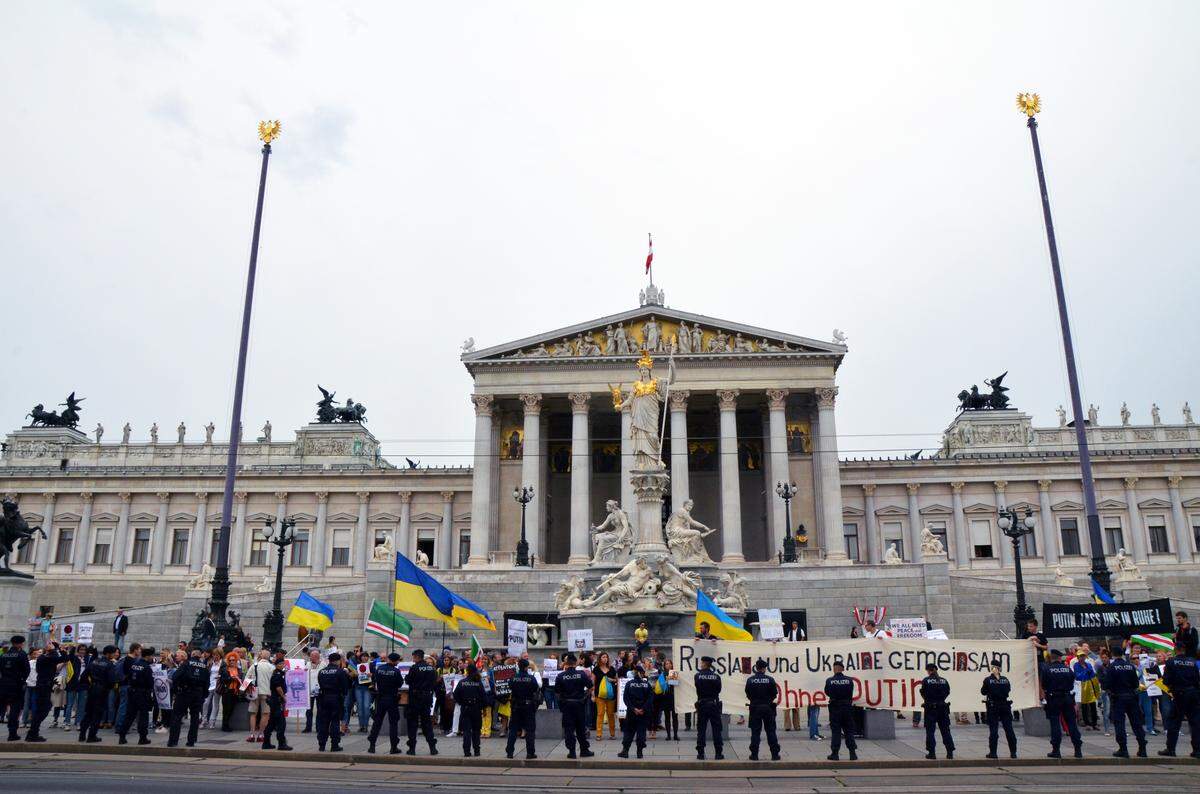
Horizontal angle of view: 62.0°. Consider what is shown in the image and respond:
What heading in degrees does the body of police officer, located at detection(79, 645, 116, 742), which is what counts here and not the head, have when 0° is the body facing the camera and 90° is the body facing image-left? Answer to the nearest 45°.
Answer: approximately 225°

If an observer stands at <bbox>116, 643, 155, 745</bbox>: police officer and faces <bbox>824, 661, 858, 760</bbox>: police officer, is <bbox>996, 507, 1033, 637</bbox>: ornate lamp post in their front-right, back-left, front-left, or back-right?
front-left

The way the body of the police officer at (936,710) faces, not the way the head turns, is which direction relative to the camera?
away from the camera

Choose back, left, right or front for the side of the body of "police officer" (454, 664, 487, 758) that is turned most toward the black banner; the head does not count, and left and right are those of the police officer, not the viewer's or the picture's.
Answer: right

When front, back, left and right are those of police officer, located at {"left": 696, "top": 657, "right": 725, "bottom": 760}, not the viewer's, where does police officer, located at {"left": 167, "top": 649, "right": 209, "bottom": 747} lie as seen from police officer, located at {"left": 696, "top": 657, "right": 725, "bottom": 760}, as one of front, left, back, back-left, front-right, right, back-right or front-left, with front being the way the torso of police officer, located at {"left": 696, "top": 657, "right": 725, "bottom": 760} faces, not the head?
left

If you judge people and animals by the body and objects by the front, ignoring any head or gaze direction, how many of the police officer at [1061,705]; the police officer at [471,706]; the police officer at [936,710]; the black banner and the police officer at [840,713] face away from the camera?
4

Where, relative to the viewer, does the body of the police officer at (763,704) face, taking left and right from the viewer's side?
facing away from the viewer

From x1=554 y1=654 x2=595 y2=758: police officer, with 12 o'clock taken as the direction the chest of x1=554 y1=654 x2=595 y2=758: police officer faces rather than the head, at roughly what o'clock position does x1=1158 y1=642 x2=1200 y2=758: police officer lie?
x1=1158 y1=642 x2=1200 y2=758: police officer is roughly at 3 o'clock from x1=554 y1=654 x2=595 y2=758: police officer.

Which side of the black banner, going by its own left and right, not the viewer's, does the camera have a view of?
front

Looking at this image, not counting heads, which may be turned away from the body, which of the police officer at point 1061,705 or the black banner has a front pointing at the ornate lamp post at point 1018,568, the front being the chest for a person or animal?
the police officer

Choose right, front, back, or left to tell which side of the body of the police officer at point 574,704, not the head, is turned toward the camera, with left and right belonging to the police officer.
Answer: back

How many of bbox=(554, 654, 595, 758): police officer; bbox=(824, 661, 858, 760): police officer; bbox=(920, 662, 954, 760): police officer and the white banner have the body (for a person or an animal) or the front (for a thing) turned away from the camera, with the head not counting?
3

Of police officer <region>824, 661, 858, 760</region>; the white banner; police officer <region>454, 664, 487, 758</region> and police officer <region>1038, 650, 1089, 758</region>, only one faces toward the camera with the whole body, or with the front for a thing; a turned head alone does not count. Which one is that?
the white banner

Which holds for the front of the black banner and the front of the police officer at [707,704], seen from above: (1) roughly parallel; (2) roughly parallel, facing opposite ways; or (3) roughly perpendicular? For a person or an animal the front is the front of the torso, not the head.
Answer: roughly parallel, facing opposite ways

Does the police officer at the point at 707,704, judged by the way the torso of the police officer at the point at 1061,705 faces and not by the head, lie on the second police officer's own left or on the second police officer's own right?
on the second police officer's own left

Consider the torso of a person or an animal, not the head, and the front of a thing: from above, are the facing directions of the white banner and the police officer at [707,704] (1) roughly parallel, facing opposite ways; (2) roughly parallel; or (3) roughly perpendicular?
roughly parallel, facing opposite ways

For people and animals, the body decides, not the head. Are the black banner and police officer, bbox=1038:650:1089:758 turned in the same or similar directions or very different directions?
very different directions

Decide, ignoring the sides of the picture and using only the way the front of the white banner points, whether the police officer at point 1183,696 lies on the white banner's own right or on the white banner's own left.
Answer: on the white banner's own left

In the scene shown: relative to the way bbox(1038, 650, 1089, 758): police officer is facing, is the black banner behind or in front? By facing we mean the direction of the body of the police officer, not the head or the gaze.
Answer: in front
